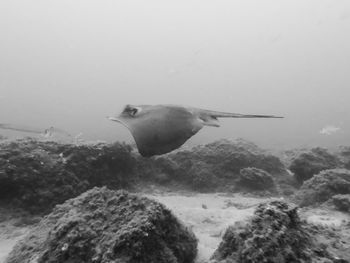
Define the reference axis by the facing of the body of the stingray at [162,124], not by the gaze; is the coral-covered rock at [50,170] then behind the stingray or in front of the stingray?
in front

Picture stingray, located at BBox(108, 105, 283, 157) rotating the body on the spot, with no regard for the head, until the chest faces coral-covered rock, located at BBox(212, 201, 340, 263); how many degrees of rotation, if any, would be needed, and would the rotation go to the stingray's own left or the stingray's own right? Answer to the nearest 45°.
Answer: approximately 135° to the stingray's own left

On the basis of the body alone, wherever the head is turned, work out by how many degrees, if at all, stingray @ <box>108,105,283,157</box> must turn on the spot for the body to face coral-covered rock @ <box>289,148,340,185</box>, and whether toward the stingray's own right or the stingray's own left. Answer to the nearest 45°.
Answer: approximately 135° to the stingray's own right

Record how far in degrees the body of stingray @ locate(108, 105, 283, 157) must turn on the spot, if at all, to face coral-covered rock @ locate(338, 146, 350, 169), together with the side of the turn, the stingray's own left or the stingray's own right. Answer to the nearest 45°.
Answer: approximately 135° to the stingray's own right

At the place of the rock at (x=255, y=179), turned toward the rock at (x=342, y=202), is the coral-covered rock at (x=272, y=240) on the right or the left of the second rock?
right

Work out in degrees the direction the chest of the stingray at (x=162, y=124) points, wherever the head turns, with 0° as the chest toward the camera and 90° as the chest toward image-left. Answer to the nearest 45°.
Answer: approximately 90°

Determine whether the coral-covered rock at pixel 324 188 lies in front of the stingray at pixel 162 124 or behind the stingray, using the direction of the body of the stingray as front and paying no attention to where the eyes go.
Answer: behind

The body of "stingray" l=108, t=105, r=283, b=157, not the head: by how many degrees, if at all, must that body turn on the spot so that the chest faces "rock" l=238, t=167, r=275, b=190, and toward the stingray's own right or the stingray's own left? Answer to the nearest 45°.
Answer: approximately 135° to the stingray's own right

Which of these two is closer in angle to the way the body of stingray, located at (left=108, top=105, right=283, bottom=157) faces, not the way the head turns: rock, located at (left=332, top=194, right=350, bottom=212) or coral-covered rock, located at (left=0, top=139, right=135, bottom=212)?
the coral-covered rock
